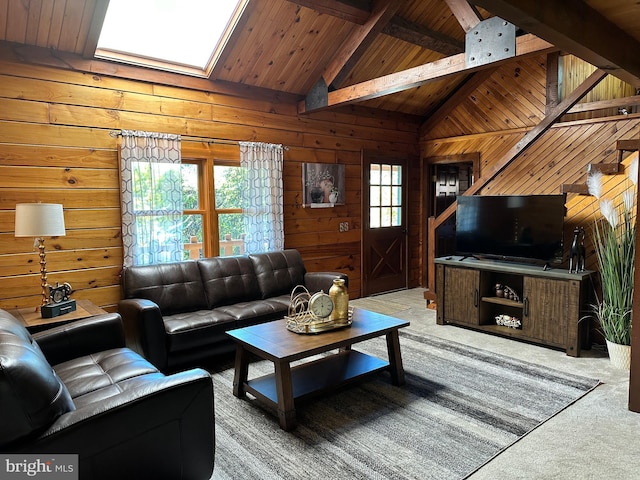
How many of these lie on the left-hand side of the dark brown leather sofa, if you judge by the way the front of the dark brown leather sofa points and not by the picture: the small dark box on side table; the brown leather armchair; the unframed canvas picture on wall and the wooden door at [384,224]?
2

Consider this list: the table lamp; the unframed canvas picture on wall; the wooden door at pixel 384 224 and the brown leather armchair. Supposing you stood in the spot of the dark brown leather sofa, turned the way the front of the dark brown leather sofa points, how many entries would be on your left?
2

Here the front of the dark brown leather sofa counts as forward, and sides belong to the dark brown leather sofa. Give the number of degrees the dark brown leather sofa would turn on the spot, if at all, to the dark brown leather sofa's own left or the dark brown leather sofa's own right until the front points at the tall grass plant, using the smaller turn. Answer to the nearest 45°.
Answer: approximately 45° to the dark brown leather sofa's own left

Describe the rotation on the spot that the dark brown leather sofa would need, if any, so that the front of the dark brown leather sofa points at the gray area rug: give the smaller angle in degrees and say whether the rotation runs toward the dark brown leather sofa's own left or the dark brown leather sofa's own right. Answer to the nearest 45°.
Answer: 0° — it already faces it

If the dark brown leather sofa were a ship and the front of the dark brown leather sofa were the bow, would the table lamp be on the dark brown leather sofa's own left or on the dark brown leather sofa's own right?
on the dark brown leather sofa's own right

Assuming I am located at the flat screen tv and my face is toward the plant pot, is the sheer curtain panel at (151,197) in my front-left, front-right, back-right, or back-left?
back-right

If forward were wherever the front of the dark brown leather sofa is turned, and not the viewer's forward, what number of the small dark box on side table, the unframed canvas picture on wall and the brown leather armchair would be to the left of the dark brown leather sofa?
1

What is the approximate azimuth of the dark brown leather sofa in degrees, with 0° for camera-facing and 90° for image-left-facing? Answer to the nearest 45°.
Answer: approximately 315°

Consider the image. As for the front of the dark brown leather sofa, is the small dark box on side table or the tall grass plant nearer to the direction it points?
the tall grass plant

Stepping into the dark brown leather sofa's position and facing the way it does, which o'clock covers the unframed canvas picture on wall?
The unframed canvas picture on wall is roughly at 9 o'clock from the dark brown leather sofa.

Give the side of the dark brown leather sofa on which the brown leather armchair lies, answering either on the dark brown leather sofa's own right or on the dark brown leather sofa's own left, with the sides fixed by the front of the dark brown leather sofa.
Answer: on the dark brown leather sofa's own right
